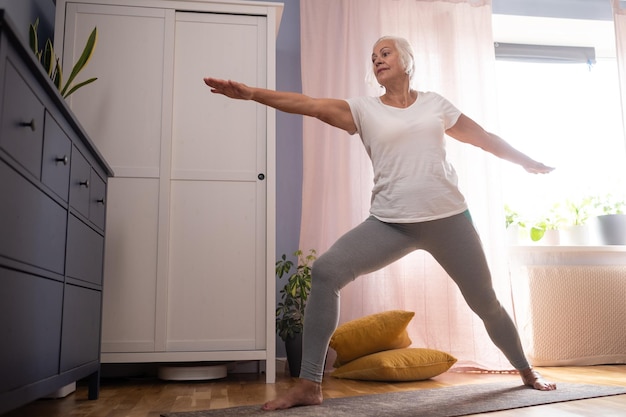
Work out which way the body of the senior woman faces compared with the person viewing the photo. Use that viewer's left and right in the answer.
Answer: facing the viewer

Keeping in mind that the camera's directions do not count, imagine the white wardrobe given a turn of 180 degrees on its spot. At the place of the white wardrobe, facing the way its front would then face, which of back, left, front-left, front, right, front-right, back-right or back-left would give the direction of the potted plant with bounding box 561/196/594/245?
right

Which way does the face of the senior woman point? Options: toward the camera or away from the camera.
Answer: toward the camera

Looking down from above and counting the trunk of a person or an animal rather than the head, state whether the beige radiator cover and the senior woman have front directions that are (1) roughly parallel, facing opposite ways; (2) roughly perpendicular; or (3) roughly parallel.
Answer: roughly parallel

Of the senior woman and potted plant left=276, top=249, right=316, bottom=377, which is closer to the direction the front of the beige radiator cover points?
the senior woman

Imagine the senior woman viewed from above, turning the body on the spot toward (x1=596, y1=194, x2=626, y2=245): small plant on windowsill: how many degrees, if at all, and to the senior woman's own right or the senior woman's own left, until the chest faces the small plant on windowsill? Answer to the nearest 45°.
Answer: approximately 135° to the senior woman's own left

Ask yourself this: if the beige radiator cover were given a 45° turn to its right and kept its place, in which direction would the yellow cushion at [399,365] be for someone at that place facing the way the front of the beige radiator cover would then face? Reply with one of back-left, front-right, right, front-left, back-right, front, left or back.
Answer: front

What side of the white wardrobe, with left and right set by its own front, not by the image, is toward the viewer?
front

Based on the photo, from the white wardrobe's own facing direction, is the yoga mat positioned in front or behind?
in front

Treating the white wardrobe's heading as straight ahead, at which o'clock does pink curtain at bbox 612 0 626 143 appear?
The pink curtain is roughly at 9 o'clock from the white wardrobe.

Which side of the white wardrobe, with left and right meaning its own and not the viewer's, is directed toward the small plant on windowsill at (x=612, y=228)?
left

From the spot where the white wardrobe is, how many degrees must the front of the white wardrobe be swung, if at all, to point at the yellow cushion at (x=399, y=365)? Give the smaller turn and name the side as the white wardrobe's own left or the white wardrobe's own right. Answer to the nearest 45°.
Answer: approximately 90° to the white wardrobe's own left

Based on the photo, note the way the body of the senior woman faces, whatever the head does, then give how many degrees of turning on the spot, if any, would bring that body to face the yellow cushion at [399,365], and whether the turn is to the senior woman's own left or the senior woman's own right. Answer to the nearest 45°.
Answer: approximately 180°

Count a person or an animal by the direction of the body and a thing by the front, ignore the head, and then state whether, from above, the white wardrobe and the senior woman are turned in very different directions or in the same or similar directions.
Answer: same or similar directions
